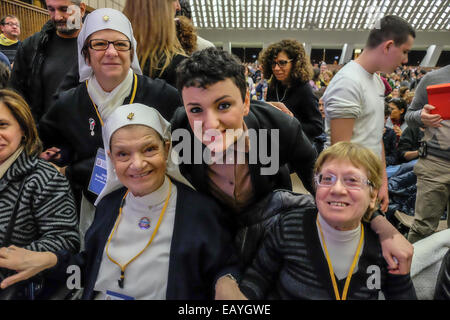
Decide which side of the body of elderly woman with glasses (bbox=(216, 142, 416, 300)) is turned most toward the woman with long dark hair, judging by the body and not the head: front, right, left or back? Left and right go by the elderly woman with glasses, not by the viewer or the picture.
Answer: back

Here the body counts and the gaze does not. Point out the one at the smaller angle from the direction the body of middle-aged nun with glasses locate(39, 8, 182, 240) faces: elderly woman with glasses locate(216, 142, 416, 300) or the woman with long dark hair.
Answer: the elderly woman with glasses

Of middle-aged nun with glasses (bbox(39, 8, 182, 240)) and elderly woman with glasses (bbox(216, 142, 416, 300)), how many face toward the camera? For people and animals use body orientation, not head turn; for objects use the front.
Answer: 2

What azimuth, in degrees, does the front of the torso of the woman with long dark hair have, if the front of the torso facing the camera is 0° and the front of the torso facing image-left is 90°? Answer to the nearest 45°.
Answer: approximately 45°

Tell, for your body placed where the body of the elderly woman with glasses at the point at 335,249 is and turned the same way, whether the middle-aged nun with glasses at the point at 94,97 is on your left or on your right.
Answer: on your right

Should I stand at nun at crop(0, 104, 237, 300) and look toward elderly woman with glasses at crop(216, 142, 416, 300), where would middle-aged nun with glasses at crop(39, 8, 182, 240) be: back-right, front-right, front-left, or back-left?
back-left
